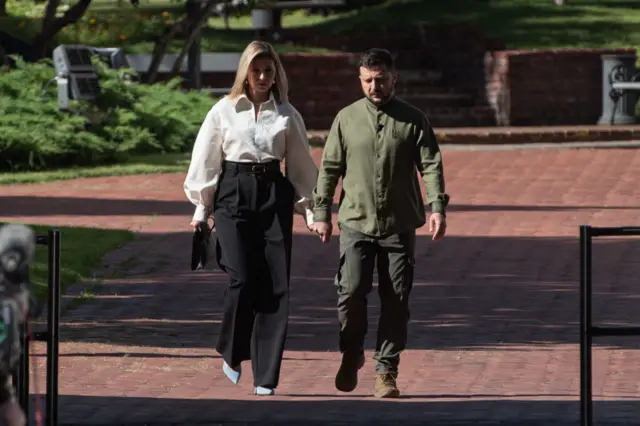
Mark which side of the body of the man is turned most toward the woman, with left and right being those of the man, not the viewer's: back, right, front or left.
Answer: right

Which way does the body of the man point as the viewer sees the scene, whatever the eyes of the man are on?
toward the camera

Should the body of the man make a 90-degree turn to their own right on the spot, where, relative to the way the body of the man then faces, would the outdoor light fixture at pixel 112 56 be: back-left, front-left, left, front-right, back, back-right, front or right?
right

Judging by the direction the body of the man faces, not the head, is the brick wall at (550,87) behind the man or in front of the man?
behind

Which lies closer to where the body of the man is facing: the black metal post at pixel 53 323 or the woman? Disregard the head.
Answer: the black metal post

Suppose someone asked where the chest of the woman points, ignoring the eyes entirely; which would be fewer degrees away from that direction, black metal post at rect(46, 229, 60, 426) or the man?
the black metal post

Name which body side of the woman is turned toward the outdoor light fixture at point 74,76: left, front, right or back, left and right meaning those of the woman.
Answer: back

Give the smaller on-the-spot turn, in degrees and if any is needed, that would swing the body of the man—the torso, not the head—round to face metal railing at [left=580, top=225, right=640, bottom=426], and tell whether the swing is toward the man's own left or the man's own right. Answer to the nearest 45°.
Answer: approximately 45° to the man's own left

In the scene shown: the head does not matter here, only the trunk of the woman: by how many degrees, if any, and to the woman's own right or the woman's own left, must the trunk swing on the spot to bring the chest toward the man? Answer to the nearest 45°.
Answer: approximately 90° to the woman's own left

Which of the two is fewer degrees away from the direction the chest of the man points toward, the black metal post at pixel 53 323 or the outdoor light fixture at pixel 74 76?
the black metal post

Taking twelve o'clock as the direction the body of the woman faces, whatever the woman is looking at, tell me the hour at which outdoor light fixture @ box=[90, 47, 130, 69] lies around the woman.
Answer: The outdoor light fixture is roughly at 6 o'clock from the woman.

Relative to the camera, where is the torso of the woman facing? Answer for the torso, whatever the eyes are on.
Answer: toward the camera

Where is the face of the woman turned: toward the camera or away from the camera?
toward the camera

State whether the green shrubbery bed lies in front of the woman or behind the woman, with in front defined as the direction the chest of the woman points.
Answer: behind

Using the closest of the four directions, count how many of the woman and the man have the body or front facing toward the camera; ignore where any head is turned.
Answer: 2

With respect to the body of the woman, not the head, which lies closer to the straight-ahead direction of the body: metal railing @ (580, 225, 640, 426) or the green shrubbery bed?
the metal railing

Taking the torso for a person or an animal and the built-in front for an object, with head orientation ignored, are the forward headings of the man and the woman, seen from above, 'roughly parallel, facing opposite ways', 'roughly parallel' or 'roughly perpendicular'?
roughly parallel
